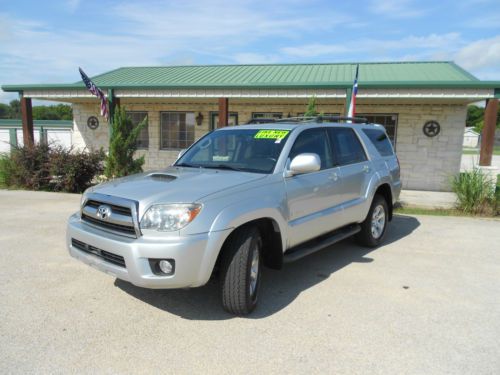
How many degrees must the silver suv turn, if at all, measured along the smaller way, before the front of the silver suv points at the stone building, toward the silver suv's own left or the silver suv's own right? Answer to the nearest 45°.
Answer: approximately 135° to the silver suv's own right

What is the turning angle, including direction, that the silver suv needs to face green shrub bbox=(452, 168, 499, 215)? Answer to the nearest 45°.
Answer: approximately 180°

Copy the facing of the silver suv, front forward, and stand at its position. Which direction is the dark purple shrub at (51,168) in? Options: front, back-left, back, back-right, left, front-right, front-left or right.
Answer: right

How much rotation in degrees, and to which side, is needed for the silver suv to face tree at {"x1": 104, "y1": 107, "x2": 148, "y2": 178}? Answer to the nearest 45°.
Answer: approximately 90° to its right

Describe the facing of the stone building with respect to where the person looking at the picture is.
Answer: facing the viewer

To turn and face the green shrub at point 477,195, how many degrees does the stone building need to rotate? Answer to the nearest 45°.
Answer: approximately 45° to its left

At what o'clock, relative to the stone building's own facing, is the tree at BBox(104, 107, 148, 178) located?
The tree is roughly at 2 o'clock from the stone building.

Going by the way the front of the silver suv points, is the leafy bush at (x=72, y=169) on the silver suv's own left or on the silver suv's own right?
on the silver suv's own right

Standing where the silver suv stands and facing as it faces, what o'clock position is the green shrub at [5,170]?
The green shrub is roughly at 3 o'clock from the silver suv.

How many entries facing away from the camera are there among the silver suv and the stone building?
0

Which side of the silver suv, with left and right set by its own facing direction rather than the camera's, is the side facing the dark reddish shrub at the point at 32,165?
right

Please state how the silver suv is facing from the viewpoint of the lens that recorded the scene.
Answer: facing the viewer and to the left of the viewer
